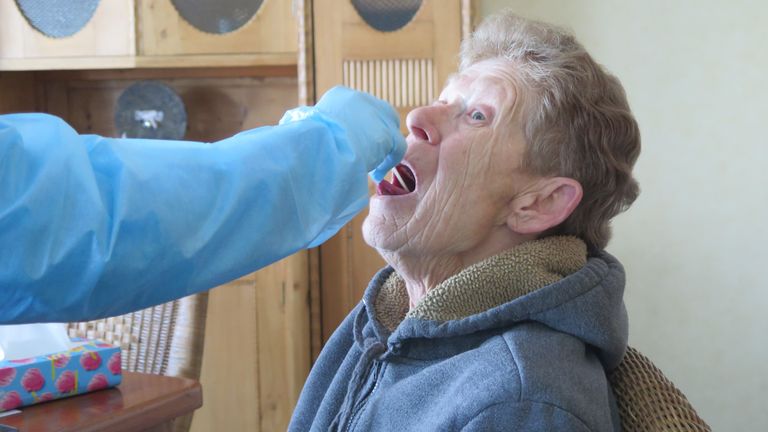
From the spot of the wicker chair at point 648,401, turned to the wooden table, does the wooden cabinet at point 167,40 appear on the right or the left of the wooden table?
right

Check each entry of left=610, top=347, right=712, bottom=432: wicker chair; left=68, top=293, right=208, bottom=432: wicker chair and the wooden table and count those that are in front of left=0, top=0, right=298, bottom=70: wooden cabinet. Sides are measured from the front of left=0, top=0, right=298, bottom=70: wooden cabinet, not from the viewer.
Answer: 3

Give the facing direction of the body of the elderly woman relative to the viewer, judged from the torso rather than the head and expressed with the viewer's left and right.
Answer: facing the viewer and to the left of the viewer

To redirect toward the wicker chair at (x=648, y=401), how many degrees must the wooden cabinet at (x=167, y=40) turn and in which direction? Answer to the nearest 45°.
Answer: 0° — it already faces it

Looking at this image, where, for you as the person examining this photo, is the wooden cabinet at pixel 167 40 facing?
facing the viewer

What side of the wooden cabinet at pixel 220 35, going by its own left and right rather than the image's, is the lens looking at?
front

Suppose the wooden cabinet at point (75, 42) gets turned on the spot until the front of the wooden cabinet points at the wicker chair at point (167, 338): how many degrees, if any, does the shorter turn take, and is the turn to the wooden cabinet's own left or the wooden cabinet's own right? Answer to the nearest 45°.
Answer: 0° — it already faces it

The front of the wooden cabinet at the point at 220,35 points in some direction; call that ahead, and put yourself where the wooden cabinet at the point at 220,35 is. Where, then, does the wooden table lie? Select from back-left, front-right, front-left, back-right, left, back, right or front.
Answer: front

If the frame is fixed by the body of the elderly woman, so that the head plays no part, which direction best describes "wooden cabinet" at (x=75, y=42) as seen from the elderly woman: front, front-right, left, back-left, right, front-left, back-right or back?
right

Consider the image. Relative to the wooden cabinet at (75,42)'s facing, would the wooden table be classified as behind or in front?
in front

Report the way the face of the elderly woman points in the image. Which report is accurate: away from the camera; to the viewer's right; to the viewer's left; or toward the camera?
to the viewer's left

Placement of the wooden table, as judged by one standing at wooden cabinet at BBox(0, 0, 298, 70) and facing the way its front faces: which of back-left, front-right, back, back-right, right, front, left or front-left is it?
front
